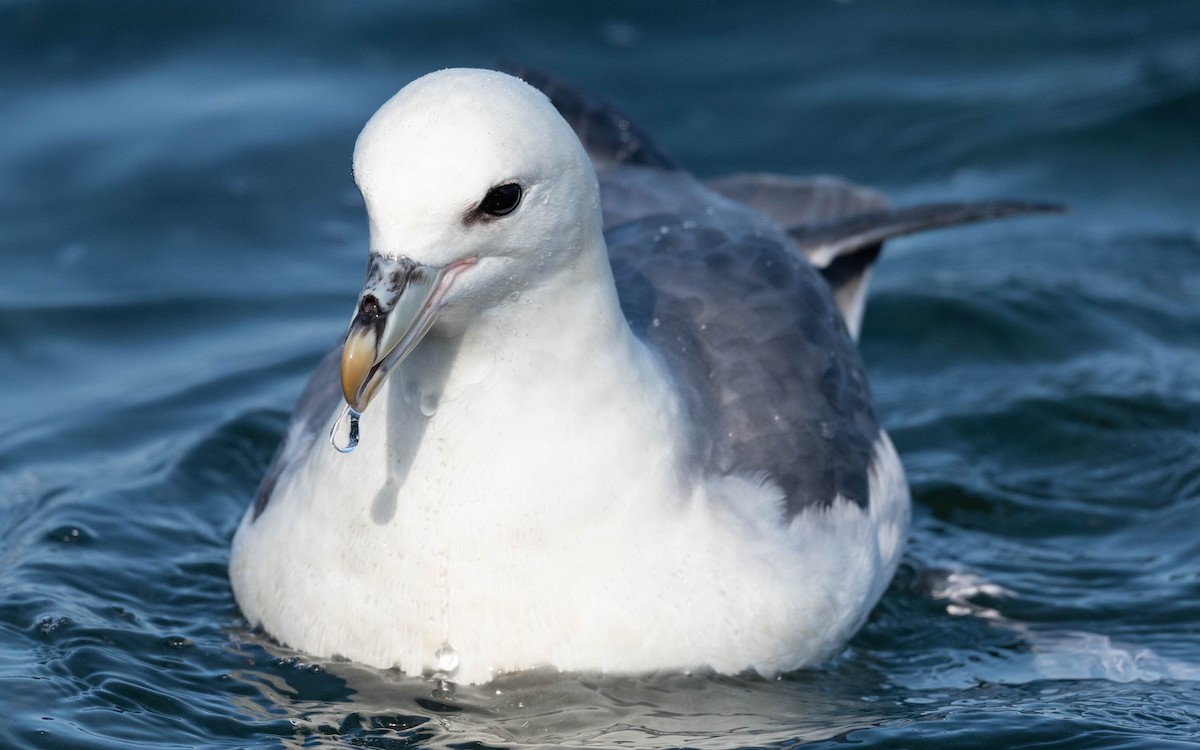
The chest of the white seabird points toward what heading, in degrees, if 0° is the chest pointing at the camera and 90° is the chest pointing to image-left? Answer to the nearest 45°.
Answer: approximately 45°
